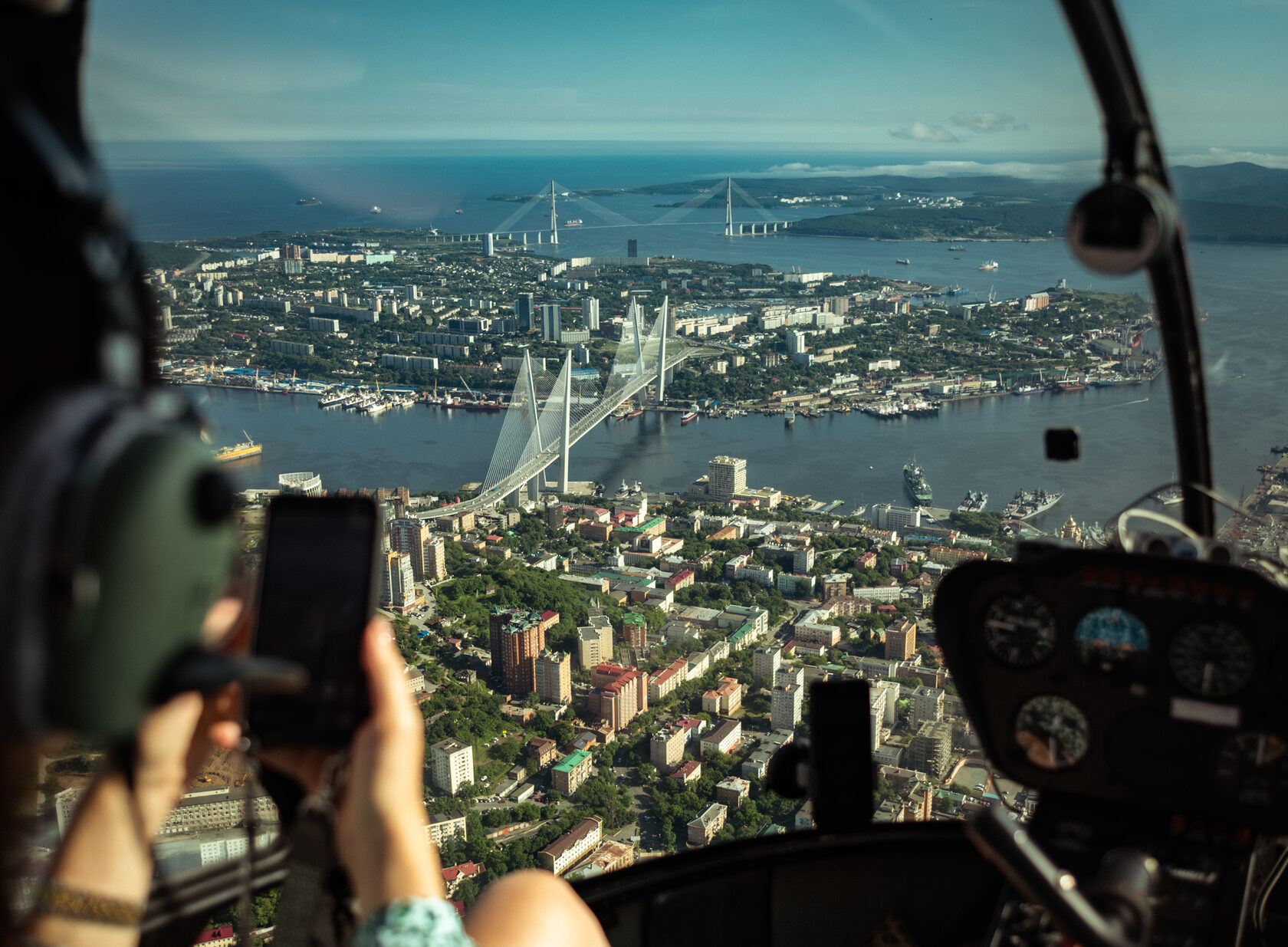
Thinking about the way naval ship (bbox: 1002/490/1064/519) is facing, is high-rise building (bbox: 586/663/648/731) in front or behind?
behind

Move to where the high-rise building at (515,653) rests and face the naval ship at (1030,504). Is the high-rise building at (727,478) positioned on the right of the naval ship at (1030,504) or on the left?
left

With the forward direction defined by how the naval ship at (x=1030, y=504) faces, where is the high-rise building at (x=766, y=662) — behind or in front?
behind

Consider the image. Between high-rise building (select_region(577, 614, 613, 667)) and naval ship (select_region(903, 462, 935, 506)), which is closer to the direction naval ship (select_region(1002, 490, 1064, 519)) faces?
the naval ship (select_region(903, 462, 935, 506))

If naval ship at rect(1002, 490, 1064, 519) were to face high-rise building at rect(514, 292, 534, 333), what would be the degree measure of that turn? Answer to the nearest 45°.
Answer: approximately 90° to its left

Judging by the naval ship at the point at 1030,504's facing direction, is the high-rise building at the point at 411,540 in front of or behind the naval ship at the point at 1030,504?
behind

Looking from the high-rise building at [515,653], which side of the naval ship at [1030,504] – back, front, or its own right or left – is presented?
back

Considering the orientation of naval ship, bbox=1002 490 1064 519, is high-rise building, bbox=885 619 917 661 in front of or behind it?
behind

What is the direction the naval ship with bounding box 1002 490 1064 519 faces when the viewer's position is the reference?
facing away from the viewer and to the right of the viewer

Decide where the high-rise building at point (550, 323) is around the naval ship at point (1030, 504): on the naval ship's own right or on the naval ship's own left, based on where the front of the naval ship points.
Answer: on the naval ship's own left
